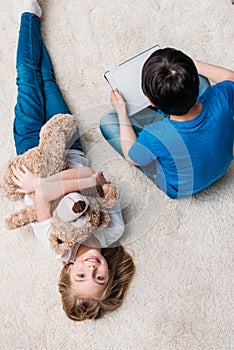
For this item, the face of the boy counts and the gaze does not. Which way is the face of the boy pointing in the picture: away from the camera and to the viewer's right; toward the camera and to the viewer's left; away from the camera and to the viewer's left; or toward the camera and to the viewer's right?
away from the camera and to the viewer's left

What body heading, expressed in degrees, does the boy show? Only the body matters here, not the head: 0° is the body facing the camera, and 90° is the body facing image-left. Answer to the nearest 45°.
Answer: approximately 135°
